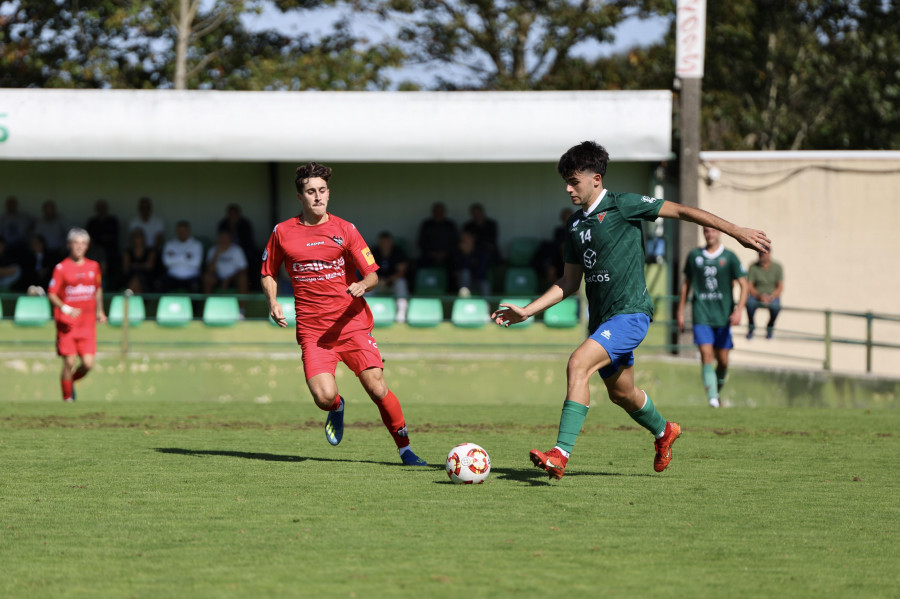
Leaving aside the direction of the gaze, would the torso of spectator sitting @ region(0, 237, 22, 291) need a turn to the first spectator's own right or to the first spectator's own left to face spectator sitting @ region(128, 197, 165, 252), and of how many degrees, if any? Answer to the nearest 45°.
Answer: approximately 90° to the first spectator's own left

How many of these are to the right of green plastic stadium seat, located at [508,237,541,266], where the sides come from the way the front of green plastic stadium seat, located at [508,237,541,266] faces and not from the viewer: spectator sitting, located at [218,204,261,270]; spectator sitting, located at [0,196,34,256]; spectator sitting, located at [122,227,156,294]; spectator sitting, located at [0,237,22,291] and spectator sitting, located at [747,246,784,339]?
4

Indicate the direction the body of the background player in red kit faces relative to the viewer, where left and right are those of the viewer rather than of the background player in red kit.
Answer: facing the viewer

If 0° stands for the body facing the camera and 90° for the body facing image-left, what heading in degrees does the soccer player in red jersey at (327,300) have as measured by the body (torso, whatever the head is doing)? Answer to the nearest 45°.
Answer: approximately 0°

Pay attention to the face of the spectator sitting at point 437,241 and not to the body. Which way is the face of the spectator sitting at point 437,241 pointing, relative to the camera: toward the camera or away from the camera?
toward the camera

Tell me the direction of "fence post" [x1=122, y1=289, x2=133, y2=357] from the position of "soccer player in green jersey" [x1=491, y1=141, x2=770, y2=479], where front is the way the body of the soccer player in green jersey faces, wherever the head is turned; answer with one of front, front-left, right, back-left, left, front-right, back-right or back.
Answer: right

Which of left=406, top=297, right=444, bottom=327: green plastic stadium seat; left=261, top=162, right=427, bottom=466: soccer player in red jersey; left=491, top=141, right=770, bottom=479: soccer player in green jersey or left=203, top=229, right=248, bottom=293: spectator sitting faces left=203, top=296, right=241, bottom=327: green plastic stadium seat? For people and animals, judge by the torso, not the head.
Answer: the spectator sitting

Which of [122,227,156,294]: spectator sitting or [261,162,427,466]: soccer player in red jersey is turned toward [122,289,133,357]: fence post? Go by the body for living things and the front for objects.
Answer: the spectator sitting

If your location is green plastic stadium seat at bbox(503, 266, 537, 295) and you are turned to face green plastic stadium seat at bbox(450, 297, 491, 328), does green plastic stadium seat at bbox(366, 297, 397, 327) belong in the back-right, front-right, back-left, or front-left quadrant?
front-right

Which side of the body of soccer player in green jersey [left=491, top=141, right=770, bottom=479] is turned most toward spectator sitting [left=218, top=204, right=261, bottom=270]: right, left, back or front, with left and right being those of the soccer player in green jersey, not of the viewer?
right

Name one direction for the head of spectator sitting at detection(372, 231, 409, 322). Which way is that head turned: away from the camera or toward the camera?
toward the camera

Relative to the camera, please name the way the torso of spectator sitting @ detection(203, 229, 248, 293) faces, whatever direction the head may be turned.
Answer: toward the camera

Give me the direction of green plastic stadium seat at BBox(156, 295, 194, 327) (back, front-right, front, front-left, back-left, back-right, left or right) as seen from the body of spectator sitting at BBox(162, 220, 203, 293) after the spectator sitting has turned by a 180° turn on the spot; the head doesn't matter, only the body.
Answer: back
